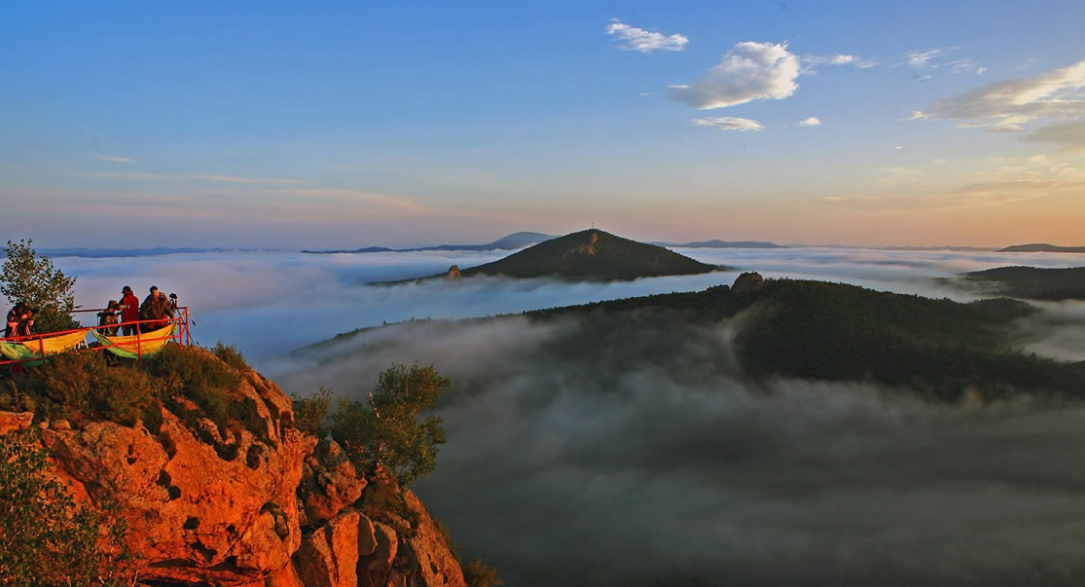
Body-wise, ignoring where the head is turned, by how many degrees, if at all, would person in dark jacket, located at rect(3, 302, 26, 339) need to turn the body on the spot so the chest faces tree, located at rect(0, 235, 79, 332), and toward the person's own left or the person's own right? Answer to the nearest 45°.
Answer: approximately 90° to the person's own left

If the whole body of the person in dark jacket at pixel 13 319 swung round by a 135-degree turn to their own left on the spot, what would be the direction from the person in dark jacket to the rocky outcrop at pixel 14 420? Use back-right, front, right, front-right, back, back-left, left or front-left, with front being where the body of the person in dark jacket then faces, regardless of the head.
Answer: back-left

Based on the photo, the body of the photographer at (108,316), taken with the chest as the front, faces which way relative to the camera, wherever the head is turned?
to the viewer's right

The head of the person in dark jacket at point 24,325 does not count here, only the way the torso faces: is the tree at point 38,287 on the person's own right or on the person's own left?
on the person's own left

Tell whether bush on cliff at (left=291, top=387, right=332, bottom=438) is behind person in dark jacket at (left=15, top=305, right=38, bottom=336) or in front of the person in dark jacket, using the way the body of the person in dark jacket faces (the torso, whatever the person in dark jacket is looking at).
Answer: in front

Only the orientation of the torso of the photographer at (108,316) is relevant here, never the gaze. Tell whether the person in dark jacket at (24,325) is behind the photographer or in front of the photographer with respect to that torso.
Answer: behind

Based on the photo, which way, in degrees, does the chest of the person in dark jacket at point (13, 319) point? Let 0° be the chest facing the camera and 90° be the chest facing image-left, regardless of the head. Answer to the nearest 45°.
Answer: approximately 270°

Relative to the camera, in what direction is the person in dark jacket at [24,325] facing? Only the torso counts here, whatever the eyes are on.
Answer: to the viewer's right

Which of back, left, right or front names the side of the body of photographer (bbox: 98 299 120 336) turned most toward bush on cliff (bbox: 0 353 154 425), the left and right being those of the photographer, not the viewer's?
right

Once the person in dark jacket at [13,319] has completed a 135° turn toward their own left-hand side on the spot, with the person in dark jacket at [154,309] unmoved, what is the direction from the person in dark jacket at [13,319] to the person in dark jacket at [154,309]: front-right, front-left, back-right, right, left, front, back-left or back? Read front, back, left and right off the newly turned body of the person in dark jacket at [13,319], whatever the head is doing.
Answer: back-right

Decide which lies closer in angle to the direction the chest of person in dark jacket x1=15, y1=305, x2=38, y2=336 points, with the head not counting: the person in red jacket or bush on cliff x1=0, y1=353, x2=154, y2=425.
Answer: the person in red jacket
